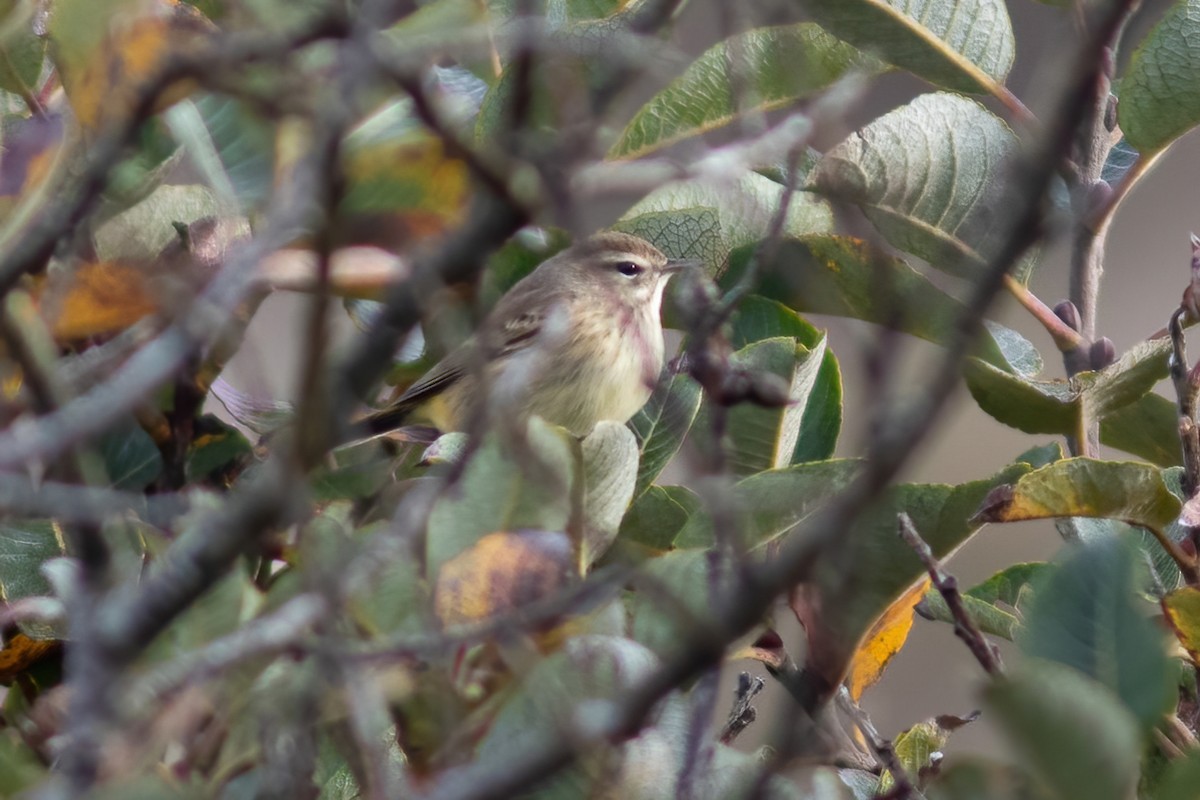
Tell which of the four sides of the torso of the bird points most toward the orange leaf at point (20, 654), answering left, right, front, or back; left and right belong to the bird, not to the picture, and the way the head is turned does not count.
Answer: back

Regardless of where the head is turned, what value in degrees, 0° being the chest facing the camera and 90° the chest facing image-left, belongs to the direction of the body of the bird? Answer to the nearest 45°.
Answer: approximately 270°

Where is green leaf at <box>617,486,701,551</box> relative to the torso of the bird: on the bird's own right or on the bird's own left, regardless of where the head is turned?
on the bird's own right

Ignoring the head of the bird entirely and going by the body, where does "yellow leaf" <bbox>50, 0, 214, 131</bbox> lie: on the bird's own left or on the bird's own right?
on the bird's own right
